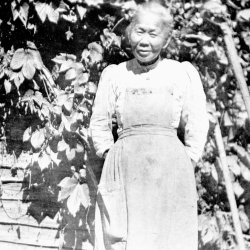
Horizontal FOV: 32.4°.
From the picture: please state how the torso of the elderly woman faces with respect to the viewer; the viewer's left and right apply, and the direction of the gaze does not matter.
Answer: facing the viewer

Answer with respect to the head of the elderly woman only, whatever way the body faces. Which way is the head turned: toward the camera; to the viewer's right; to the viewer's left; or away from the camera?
toward the camera
